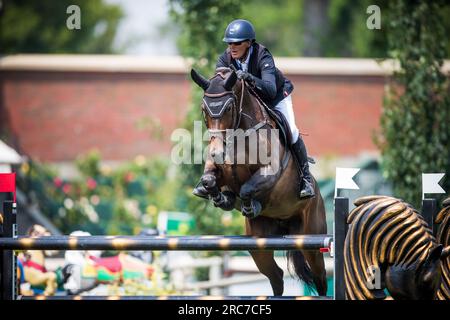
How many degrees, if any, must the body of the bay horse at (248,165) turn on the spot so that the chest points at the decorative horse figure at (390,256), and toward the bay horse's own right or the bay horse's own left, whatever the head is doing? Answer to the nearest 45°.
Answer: approximately 90° to the bay horse's own left

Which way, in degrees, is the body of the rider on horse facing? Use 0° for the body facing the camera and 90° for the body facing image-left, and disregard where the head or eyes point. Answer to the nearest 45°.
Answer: approximately 45°

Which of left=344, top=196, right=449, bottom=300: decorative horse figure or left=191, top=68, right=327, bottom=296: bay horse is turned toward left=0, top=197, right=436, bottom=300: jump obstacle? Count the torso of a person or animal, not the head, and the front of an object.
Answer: the bay horse

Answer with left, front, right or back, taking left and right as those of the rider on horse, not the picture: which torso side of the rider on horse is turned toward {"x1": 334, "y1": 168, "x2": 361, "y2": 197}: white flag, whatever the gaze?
left
